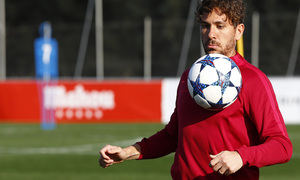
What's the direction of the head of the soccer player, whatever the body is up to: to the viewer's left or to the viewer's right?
to the viewer's left

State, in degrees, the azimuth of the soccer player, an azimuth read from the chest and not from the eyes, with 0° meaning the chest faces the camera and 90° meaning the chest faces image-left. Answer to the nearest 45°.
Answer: approximately 45°
